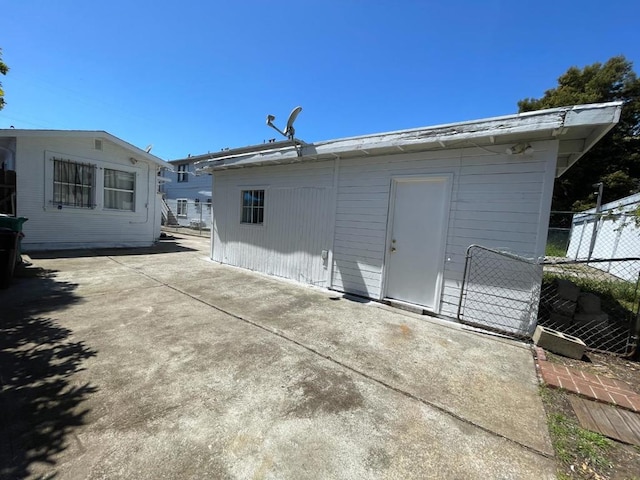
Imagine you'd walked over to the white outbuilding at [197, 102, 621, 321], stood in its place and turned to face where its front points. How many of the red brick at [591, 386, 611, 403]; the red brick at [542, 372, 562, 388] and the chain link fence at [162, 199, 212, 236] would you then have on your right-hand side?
1

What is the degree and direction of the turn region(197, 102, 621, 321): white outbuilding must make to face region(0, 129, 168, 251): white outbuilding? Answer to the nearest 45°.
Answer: approximately 45° to its right

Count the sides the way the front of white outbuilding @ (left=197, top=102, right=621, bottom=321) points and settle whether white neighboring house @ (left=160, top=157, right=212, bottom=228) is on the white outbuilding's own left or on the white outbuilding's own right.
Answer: on the white outbuilding's own right

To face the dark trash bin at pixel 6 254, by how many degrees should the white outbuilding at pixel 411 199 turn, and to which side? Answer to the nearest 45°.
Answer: approximately 45° to its right

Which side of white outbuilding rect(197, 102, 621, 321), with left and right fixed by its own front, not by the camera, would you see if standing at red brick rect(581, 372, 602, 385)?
left

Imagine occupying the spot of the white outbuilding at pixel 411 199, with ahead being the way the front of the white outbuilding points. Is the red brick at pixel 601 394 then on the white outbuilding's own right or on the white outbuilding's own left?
on the white outbuilding's own left

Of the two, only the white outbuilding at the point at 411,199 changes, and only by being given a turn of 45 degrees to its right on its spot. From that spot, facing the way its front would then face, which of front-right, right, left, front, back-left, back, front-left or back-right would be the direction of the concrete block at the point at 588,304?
back

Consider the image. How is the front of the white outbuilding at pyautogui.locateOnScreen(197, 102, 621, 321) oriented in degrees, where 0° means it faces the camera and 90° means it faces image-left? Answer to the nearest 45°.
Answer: approximately 45°

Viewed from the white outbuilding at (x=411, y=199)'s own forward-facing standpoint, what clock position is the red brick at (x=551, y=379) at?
The red brick is roughly at 9 o'clock from the white outbuilding.

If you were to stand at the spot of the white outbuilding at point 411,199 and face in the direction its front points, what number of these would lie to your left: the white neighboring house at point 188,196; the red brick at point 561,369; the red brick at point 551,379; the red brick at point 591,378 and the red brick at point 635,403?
4

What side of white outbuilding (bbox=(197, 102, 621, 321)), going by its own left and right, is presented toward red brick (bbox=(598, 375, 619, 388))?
left

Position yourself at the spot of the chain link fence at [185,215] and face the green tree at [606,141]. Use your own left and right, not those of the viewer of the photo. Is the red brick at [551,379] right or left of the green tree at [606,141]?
right
